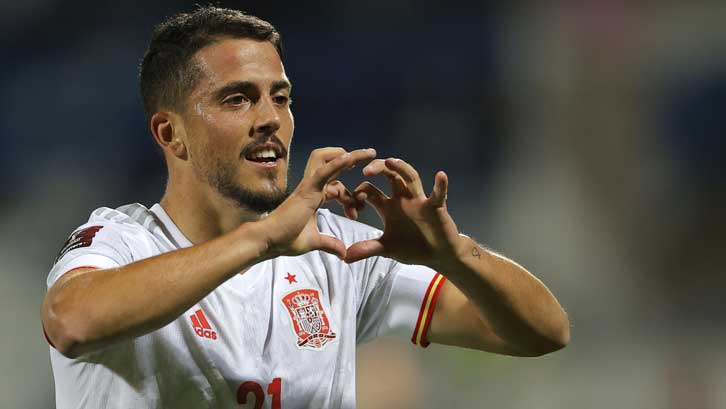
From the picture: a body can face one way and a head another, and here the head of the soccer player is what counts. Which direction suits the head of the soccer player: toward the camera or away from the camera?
toward the camera

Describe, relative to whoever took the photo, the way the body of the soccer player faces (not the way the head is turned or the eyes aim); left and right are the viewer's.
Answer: facing the viewer and to the right of the viewer
